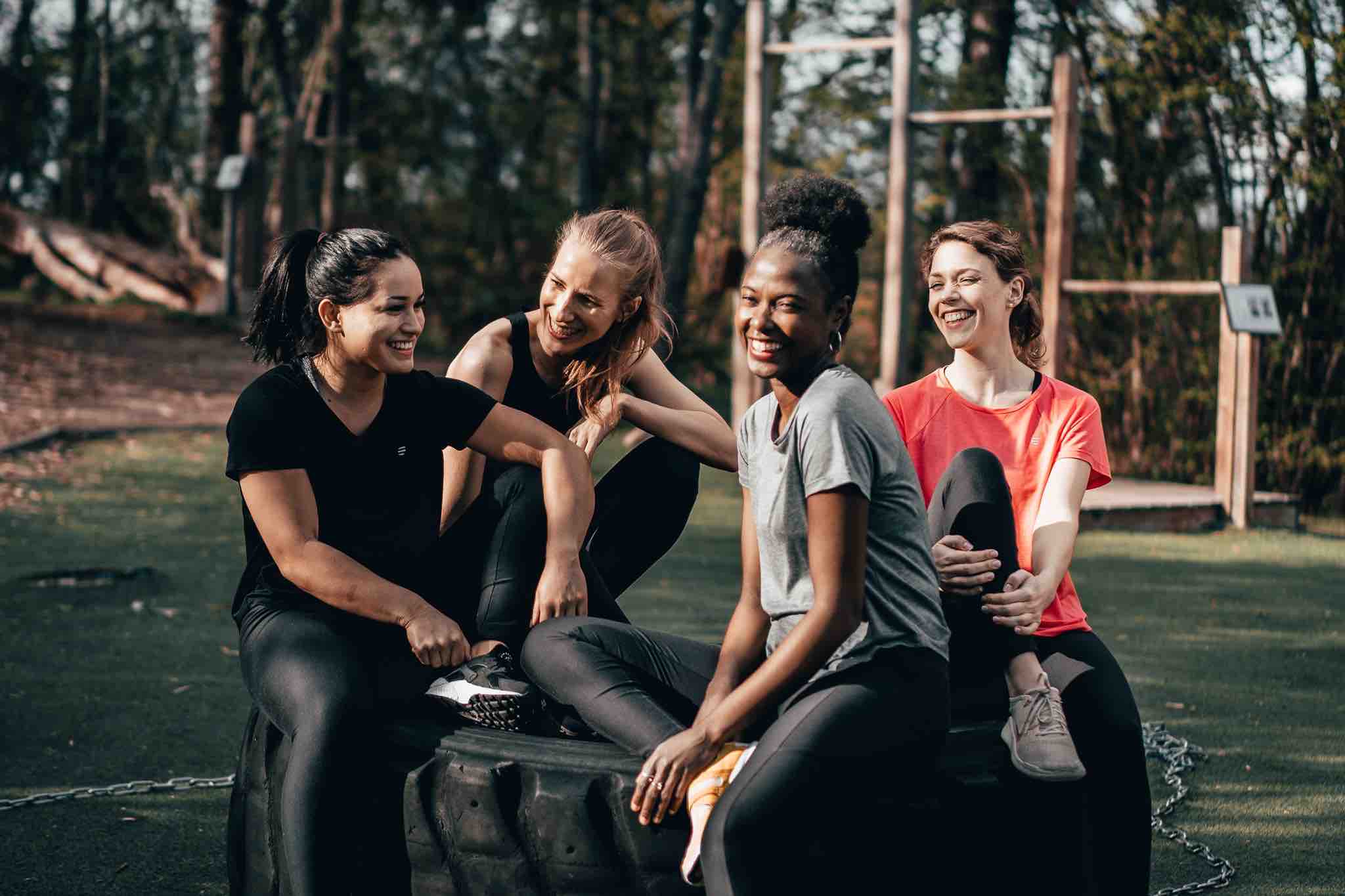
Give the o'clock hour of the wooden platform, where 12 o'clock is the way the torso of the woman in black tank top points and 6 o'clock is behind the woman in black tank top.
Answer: The wooden platform is roughly at 7 o'clock from the woman in black tank top.

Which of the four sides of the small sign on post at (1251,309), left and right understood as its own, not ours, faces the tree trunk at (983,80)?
back

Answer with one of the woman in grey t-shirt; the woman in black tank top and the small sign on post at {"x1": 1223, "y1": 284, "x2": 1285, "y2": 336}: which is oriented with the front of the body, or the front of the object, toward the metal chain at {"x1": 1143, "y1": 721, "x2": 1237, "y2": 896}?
the small sign on post

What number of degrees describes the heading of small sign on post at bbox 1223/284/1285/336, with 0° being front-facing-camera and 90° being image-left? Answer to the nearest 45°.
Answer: approximately 0°

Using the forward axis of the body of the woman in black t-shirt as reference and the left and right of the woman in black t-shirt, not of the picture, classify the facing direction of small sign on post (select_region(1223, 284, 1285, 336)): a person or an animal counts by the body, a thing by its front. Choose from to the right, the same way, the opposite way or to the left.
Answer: to the right

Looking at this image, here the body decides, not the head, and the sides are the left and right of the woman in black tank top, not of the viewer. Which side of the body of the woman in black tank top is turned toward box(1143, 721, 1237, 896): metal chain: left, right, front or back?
left

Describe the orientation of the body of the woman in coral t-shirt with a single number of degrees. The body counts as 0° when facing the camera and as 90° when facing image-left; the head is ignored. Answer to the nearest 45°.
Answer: approximately 0°

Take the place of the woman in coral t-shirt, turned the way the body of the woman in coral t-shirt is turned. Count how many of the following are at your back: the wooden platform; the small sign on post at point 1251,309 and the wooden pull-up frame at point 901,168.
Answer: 3

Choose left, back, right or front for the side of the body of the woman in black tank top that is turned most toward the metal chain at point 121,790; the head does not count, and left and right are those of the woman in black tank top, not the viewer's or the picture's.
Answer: right

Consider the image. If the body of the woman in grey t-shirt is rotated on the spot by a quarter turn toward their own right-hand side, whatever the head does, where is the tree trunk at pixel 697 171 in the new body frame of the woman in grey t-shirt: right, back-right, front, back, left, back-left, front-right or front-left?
front-right
